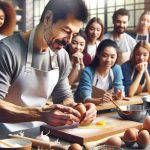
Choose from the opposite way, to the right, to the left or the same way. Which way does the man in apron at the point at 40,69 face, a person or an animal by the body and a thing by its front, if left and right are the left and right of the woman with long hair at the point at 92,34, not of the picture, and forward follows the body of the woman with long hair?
to the left

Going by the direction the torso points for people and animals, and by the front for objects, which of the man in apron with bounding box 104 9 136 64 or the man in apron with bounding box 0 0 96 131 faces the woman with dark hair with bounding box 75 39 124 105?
the man in apron with bounding box 104 9 136 64

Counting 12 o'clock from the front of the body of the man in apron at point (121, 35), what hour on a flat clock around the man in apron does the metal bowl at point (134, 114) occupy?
The metal bowl is roughly at 12 o'clock from the man in apron.

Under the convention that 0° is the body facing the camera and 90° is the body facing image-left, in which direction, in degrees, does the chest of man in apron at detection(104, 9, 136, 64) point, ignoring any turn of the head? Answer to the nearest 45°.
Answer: approximately 0°

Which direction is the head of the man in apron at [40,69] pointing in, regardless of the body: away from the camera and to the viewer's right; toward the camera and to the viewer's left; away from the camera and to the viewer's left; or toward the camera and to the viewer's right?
toward the camera and to the viewer's right

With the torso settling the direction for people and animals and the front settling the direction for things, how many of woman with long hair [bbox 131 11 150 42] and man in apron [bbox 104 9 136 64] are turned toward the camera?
2

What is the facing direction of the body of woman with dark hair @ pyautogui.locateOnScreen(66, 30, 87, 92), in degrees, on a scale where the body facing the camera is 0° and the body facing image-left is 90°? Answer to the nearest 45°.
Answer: approximately 0°

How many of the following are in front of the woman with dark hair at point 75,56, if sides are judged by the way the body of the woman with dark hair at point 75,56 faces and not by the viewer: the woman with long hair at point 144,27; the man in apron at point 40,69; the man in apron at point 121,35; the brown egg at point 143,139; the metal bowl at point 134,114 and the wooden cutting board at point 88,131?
4

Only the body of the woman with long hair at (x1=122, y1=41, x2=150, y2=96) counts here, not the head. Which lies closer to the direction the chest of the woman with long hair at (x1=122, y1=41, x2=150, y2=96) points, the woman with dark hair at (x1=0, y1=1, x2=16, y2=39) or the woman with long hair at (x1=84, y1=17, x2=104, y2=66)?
the woman with dark hair
